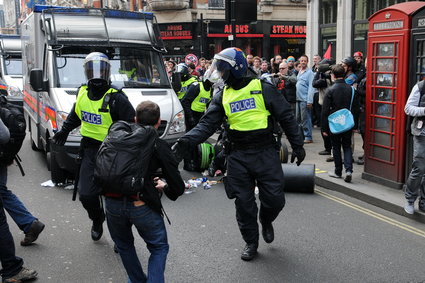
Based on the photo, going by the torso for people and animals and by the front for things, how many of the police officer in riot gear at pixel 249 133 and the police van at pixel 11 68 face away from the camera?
0

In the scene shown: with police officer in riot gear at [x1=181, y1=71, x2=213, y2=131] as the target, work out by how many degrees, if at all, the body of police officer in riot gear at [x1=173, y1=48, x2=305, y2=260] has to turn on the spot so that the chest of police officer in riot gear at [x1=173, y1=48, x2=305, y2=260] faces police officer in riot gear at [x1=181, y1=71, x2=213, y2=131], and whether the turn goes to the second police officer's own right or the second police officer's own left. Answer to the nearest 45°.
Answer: approximately 135° to the second police officer's own right

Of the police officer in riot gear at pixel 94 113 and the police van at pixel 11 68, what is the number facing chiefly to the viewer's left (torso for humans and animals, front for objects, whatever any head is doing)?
0

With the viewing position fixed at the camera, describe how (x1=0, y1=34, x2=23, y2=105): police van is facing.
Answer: facing the viewer and to the right of the viewer

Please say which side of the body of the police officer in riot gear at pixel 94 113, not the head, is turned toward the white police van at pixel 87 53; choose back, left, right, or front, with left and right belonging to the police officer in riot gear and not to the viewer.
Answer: back

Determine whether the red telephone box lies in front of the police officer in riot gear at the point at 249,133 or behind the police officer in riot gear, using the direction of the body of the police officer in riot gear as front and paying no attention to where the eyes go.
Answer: behind

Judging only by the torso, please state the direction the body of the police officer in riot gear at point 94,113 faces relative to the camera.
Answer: toward the camera

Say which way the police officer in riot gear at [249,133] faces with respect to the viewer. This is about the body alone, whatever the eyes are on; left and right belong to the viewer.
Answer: facing the viewer and to the left of the viewer
